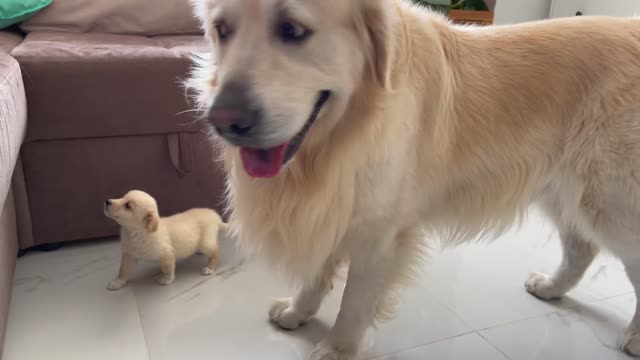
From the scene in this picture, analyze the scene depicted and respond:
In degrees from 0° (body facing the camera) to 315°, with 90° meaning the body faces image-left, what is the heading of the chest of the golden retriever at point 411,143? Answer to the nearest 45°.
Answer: approximately 45°

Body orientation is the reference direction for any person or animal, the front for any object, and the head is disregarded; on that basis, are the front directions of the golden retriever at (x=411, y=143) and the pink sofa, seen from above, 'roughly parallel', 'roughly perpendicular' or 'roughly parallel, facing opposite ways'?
roughly perpendicular

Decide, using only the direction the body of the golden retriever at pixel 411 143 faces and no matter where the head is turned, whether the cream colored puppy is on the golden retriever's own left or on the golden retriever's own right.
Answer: on the golden retriever's own right

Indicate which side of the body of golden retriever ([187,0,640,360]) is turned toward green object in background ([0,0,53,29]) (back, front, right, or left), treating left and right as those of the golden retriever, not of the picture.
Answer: right

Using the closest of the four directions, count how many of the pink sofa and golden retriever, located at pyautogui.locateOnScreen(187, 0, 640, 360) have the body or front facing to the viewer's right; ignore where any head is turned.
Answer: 0

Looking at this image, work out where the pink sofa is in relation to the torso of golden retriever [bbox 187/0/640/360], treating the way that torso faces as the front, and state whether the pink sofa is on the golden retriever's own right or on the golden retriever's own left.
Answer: on the golden retriever's own right

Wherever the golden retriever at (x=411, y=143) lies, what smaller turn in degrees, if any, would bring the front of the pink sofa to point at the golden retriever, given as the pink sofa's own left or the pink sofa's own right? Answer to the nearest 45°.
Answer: approximately 45° to the pink sofa's own left

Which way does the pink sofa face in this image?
toward the camera
